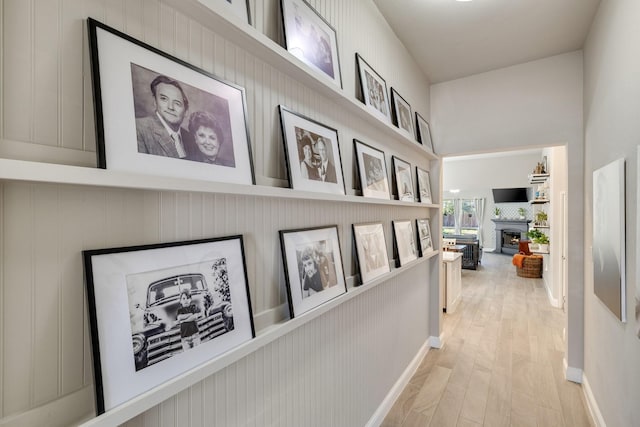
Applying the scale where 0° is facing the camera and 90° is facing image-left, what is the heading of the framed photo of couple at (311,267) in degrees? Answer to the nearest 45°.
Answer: approximately 315°

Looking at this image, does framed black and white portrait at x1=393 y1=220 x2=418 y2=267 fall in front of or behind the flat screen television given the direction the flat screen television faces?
in front

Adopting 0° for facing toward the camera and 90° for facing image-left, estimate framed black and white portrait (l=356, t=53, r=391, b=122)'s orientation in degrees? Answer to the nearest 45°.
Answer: approximately 315°

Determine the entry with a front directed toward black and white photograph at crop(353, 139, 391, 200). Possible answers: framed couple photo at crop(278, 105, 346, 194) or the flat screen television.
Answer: the flat screen television

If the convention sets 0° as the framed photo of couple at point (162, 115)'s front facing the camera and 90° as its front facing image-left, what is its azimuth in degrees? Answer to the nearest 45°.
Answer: approximately 315°

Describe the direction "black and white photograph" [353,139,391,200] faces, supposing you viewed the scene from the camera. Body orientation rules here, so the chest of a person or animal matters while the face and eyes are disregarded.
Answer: facing the viewer and to the right of the viewer

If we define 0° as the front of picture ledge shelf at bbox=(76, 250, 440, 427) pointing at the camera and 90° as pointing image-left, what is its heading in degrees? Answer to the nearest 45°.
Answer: approximately 315°

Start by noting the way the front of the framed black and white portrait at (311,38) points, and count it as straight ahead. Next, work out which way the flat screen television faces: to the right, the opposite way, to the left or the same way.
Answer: to the right

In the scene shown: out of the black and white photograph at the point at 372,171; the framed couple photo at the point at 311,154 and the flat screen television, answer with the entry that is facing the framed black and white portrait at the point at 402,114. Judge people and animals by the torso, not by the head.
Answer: the flat screen television

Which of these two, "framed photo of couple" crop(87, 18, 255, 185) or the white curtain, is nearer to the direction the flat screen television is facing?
the framed photo of couple
